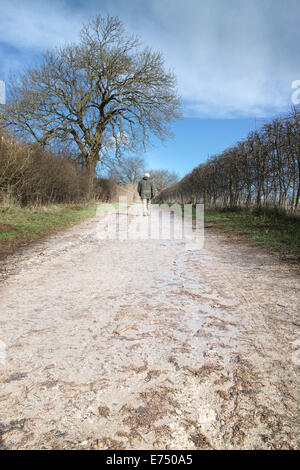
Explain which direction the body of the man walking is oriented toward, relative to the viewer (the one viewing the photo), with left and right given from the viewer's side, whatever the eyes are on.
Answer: facing away from the viewer
